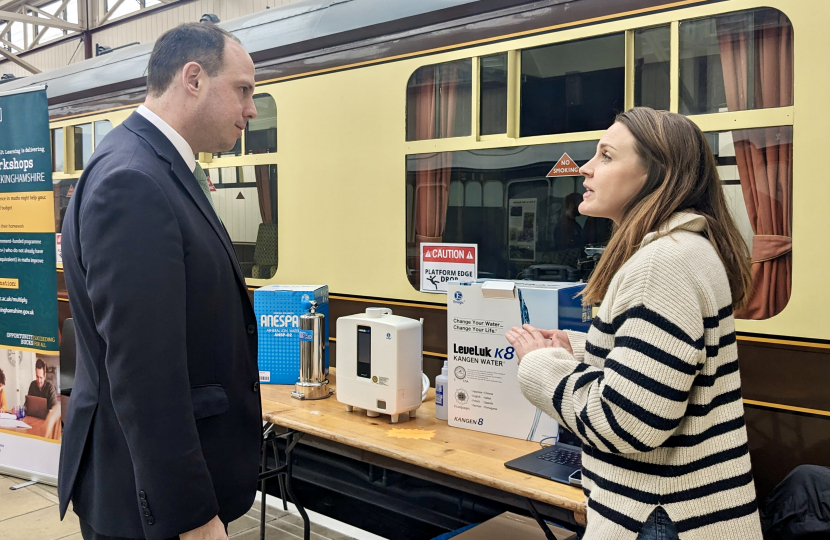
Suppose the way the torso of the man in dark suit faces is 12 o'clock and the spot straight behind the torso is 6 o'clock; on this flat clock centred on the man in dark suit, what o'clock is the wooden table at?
The wooden table is roughly at 11 o'clock from the man in dark suit.

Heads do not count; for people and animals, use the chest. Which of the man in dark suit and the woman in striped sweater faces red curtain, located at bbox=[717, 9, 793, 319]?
the man in dark suit

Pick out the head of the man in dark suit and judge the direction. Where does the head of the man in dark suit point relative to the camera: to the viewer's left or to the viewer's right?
to the viewer's right

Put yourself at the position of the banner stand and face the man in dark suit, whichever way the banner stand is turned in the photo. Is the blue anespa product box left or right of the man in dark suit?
left

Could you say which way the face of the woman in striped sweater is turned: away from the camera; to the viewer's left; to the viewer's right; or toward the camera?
to the viewer's left

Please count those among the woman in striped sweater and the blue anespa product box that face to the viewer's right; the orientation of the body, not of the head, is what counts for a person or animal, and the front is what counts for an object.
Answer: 0

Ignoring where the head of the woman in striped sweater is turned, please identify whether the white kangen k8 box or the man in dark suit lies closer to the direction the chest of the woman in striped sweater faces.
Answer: the man in dark suit

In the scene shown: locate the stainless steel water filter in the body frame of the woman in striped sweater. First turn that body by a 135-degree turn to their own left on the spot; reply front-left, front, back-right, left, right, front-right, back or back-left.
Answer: back

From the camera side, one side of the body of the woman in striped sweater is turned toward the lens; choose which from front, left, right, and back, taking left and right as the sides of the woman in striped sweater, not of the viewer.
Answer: left

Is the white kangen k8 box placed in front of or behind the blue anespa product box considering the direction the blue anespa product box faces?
in front

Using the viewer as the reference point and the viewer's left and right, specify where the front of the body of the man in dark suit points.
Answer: facing to the right of the viewer

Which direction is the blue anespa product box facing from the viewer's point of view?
toward the camera

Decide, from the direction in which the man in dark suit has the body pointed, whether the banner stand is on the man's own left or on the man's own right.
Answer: on the man's own left

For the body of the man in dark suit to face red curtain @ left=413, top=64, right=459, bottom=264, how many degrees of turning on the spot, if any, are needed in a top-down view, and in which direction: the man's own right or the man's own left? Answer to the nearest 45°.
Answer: approximately 45° to the man's own left

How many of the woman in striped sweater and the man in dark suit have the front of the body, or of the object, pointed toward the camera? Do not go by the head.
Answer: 0

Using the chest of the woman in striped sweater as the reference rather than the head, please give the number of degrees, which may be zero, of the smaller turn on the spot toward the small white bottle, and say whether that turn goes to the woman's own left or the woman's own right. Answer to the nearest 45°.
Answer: approximately 45° to the woman's own right
